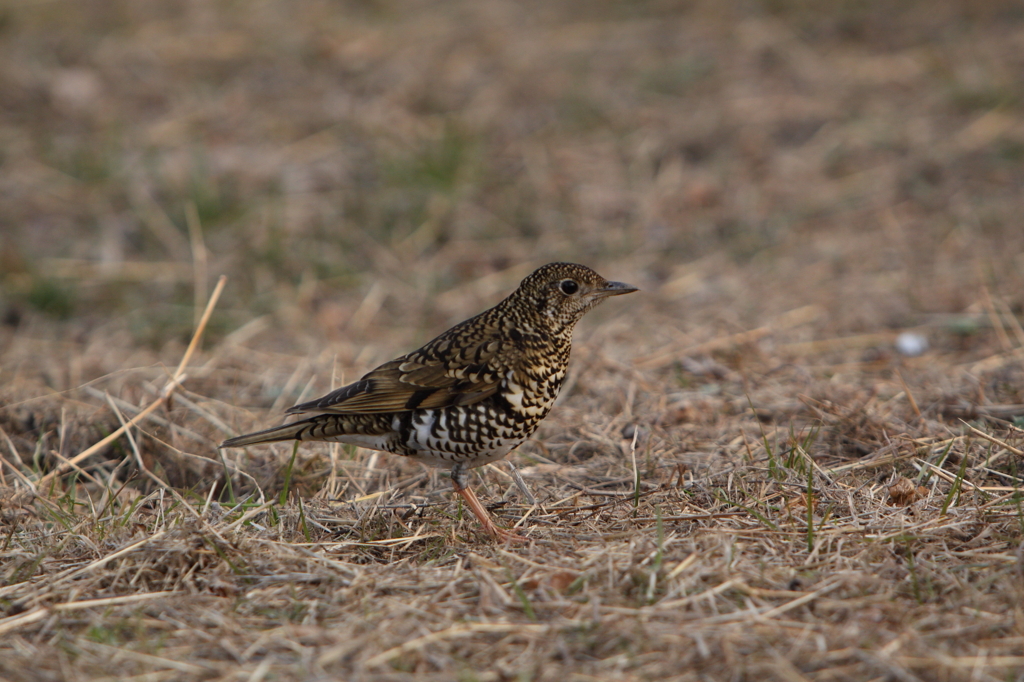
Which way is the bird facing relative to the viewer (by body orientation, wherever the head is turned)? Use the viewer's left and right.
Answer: facing to the right of the viewer

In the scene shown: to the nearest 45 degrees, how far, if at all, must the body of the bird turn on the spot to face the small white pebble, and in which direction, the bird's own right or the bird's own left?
approximately 45° to the bird's own left
